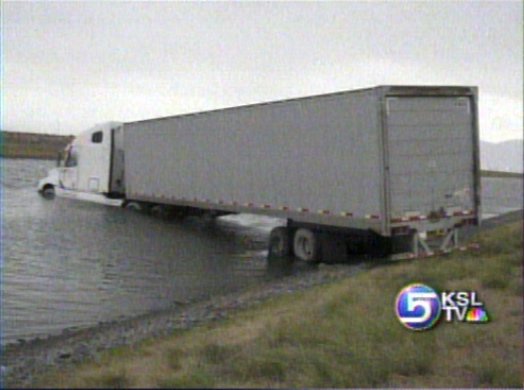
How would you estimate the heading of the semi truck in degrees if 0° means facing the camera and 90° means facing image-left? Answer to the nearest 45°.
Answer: approximately 135°
